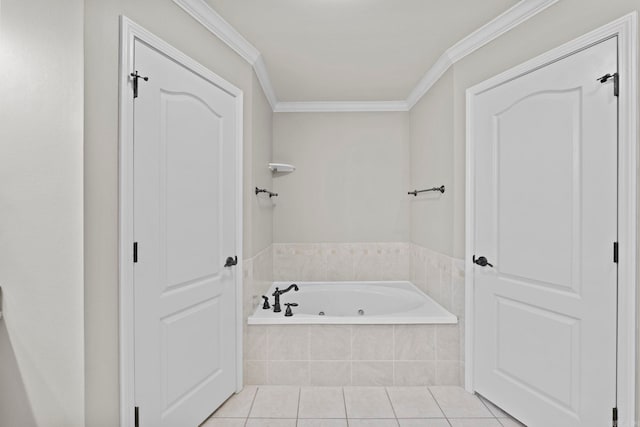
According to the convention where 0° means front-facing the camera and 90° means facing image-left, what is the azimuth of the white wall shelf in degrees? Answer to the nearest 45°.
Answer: approximately 315°

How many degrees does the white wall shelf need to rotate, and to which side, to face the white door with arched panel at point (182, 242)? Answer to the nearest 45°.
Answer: approximately 45° to its right
